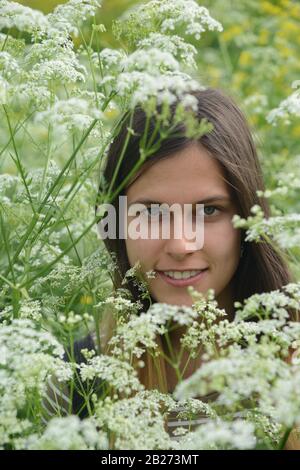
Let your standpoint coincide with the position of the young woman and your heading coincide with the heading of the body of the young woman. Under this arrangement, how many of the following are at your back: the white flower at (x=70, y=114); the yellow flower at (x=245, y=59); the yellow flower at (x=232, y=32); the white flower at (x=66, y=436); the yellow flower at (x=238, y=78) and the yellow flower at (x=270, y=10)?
4

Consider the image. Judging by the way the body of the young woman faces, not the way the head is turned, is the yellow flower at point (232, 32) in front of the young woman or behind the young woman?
behind

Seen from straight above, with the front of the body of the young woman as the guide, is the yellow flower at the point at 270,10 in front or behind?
behind

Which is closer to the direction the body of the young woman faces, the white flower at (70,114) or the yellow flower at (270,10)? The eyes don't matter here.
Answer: the white flower

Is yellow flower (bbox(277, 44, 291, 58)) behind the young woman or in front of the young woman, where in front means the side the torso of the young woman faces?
behind

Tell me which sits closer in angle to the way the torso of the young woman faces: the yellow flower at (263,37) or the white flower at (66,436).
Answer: the white flower

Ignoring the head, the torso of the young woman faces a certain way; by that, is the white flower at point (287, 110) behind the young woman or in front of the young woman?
behind

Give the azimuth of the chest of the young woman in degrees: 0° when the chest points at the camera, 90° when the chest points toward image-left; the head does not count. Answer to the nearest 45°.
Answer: approximately 0°

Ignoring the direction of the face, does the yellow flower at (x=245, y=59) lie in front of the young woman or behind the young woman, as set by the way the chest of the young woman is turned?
behind

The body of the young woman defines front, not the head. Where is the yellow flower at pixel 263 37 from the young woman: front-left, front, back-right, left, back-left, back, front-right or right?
back
